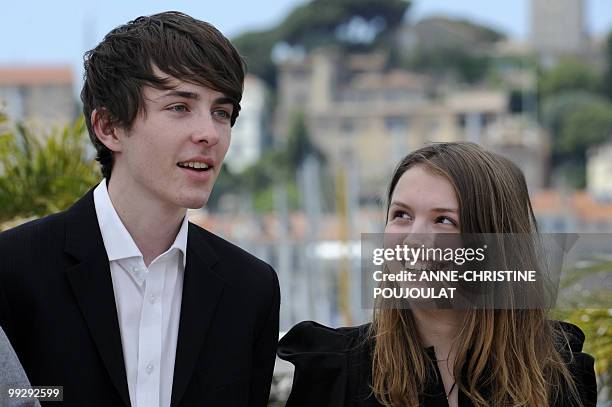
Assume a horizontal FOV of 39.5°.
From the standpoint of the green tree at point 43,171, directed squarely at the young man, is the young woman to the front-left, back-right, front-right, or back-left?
front-left

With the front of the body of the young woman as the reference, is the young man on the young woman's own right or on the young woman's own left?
on the young woman's own right

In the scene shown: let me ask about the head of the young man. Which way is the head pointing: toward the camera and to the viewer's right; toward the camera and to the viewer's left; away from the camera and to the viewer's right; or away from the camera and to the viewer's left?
toward the camera and to the viewer's right

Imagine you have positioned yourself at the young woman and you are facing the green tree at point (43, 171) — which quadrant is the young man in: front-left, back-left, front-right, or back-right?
front-left

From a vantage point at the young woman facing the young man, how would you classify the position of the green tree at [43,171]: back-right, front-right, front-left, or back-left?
front-right

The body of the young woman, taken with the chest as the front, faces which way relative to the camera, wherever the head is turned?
toward the camera

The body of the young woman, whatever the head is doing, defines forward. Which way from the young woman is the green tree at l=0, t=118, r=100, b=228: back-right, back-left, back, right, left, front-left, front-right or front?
back-right

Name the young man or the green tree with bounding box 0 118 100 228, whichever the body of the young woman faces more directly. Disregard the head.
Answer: the young man
